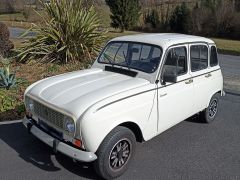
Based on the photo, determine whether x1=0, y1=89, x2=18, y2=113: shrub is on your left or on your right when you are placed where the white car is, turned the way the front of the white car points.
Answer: on your right

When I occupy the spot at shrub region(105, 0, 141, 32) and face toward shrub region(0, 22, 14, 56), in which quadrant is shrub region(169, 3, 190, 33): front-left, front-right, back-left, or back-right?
back-left

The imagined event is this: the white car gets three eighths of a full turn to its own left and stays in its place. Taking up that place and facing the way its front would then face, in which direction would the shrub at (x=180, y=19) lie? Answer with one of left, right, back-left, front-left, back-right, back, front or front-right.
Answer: left

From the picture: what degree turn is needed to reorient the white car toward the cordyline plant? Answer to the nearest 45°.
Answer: approximately 135° to its right

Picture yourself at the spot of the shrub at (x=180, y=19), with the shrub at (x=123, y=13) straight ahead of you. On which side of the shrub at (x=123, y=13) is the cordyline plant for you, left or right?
left

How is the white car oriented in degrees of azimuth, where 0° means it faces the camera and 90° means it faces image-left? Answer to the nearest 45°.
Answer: approximately 45°

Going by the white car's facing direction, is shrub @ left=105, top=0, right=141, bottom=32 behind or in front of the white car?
behind

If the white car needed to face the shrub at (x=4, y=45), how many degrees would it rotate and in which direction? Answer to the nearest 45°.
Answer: approximately 90° to its right

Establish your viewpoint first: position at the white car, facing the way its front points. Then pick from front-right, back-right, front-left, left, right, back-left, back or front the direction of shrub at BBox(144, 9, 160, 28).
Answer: back-right
